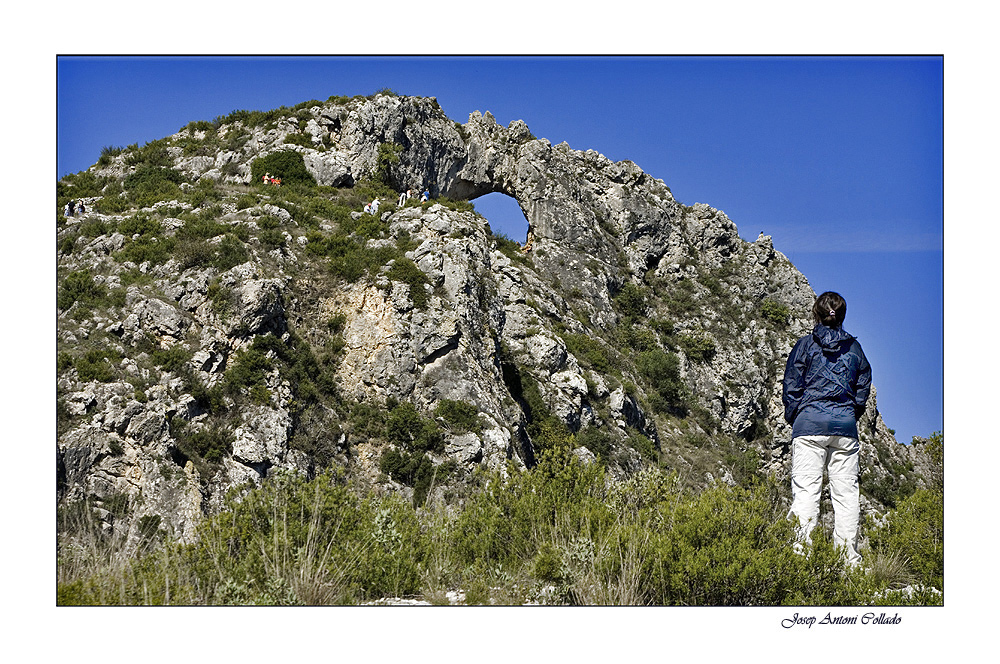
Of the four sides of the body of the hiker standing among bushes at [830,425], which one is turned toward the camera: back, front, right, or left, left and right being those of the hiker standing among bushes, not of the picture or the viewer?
back
